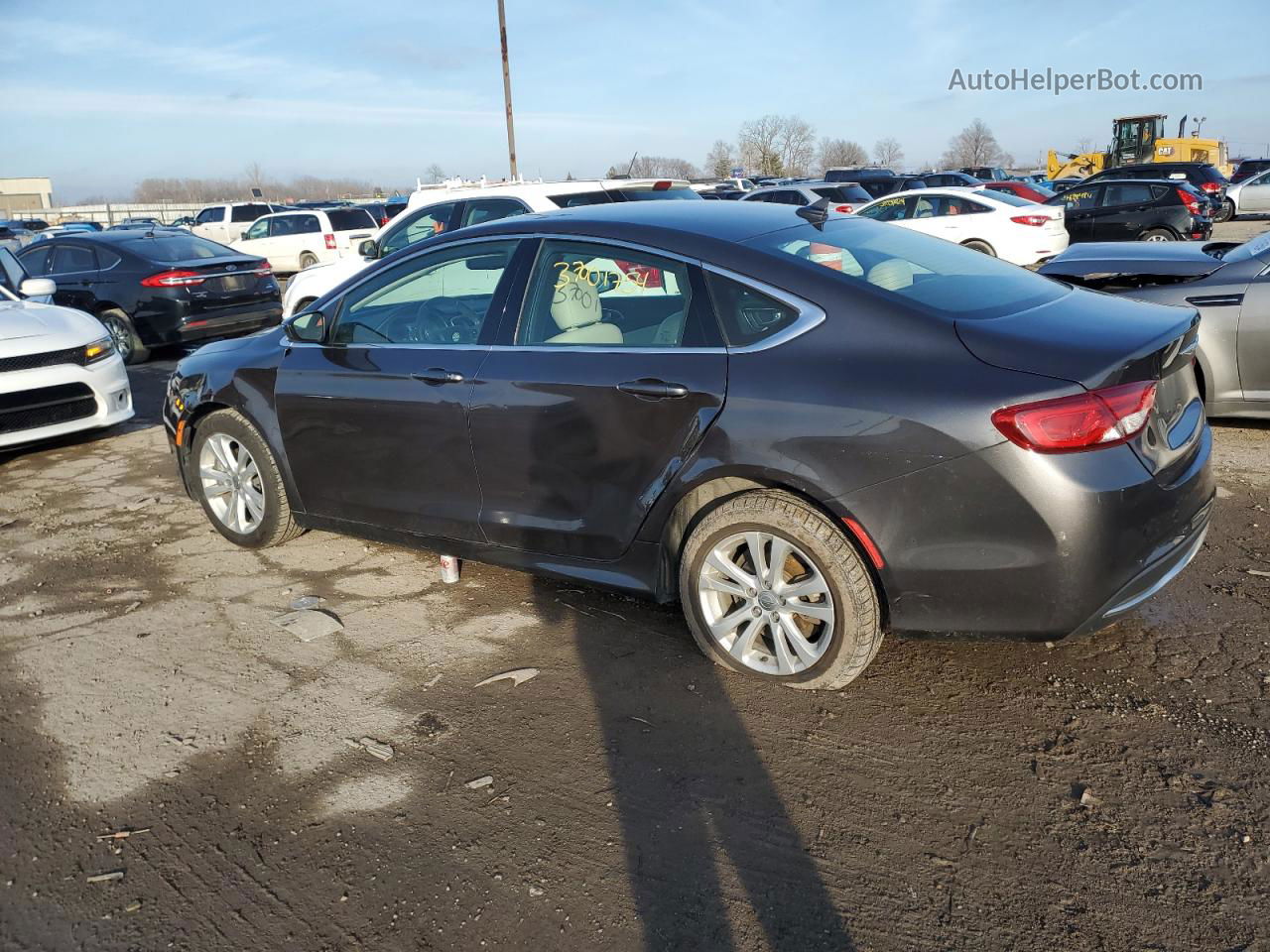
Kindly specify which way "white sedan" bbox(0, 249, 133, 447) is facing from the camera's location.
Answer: facing the viewer and to the right of the viewer

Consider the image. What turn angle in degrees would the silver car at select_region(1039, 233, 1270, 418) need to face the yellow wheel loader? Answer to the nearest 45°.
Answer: approximately 90° to its right

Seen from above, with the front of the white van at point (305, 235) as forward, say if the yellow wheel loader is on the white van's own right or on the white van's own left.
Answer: on the white van's own right

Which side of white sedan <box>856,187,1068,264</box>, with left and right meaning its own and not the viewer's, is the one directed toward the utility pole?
front

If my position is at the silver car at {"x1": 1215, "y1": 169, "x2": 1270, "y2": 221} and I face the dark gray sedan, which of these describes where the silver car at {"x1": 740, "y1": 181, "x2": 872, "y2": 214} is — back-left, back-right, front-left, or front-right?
front-right

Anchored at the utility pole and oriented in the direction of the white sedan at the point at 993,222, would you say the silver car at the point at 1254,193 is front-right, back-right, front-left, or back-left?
front-left

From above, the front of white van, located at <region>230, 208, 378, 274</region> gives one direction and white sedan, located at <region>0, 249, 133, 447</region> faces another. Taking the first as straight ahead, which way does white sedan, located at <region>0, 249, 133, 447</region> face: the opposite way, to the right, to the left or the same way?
the opposite way

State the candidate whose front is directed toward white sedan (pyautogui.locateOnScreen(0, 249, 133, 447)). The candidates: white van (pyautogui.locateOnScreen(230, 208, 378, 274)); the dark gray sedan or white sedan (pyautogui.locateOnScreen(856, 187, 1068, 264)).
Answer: the dark gray sedan

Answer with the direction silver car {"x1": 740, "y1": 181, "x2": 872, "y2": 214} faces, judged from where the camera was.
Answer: facing away from the viewer and to the left of the viewer

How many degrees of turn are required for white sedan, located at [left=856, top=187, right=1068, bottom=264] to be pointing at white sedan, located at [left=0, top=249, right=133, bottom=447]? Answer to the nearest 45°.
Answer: approximately 90° to its left

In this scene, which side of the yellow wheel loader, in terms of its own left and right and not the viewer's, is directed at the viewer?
left

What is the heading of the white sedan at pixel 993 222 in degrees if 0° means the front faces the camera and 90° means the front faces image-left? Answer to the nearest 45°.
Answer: approximately 135°
